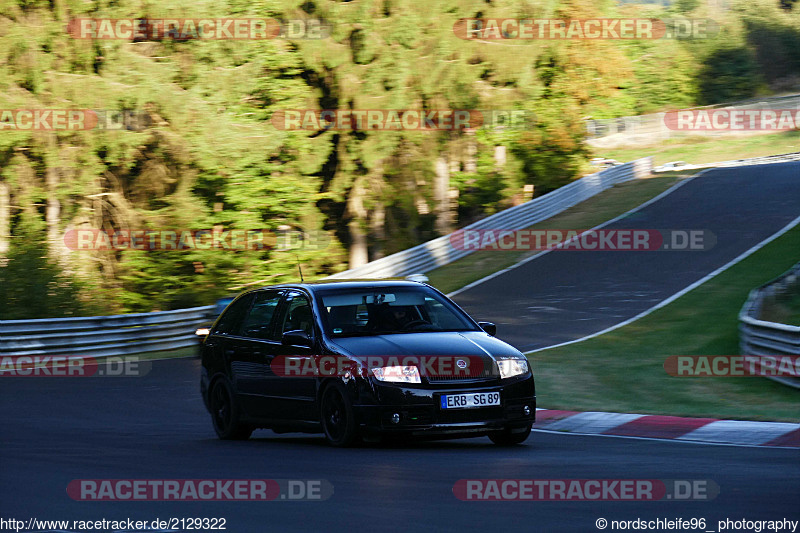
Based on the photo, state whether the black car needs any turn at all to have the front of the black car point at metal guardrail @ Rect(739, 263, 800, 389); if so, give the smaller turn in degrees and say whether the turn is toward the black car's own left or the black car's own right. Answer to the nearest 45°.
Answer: approximately 90° to the black car's own left

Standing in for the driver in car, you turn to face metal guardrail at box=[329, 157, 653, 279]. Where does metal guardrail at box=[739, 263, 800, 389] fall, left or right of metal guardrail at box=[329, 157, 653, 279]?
right

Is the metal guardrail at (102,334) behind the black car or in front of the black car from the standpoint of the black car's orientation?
behind

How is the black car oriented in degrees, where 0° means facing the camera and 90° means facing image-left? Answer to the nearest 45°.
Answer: approximately 315°

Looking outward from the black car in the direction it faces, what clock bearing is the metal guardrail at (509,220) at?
The metal guardrail is roughly at 8 o'clock from the black car.
